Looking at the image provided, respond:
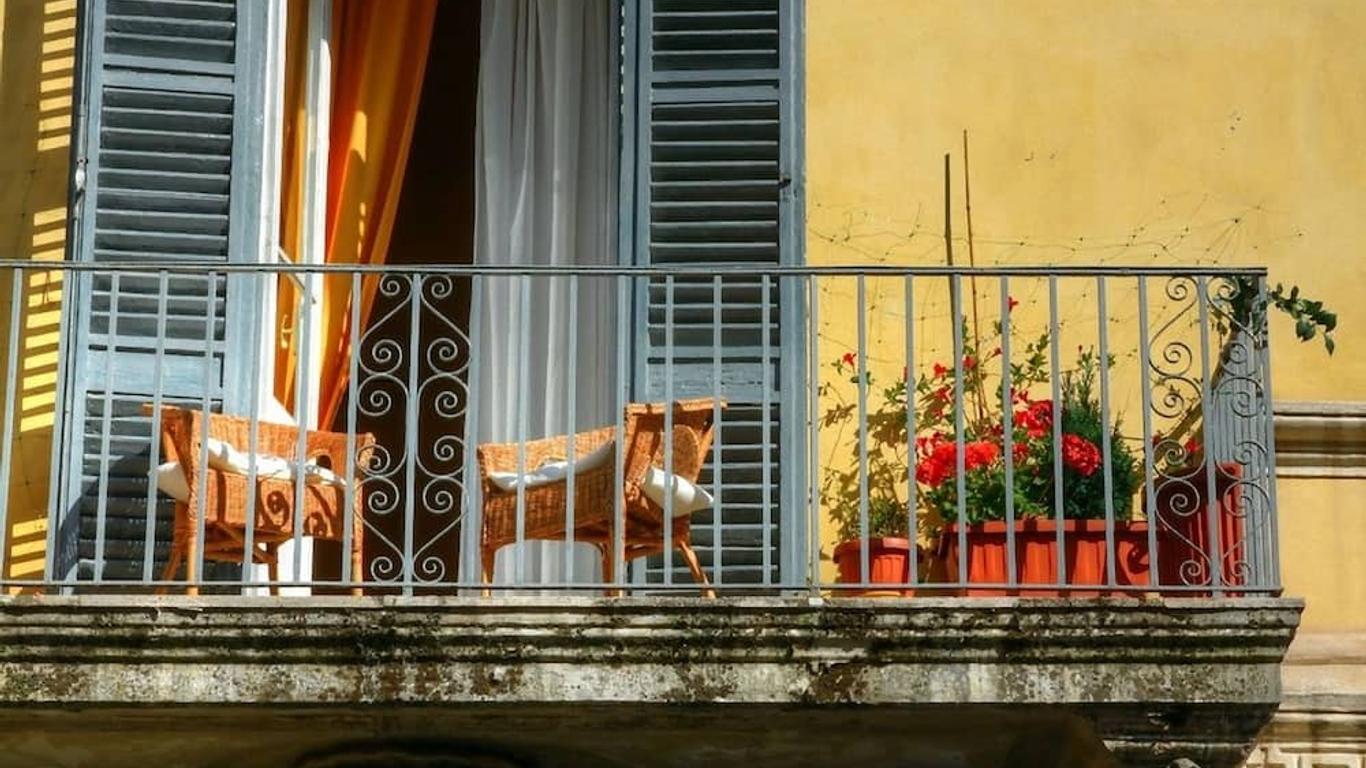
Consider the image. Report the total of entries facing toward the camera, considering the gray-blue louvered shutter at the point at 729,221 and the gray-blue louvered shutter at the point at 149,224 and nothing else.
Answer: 2

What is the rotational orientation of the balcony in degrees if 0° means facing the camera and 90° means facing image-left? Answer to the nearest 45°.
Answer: approximately 0°
